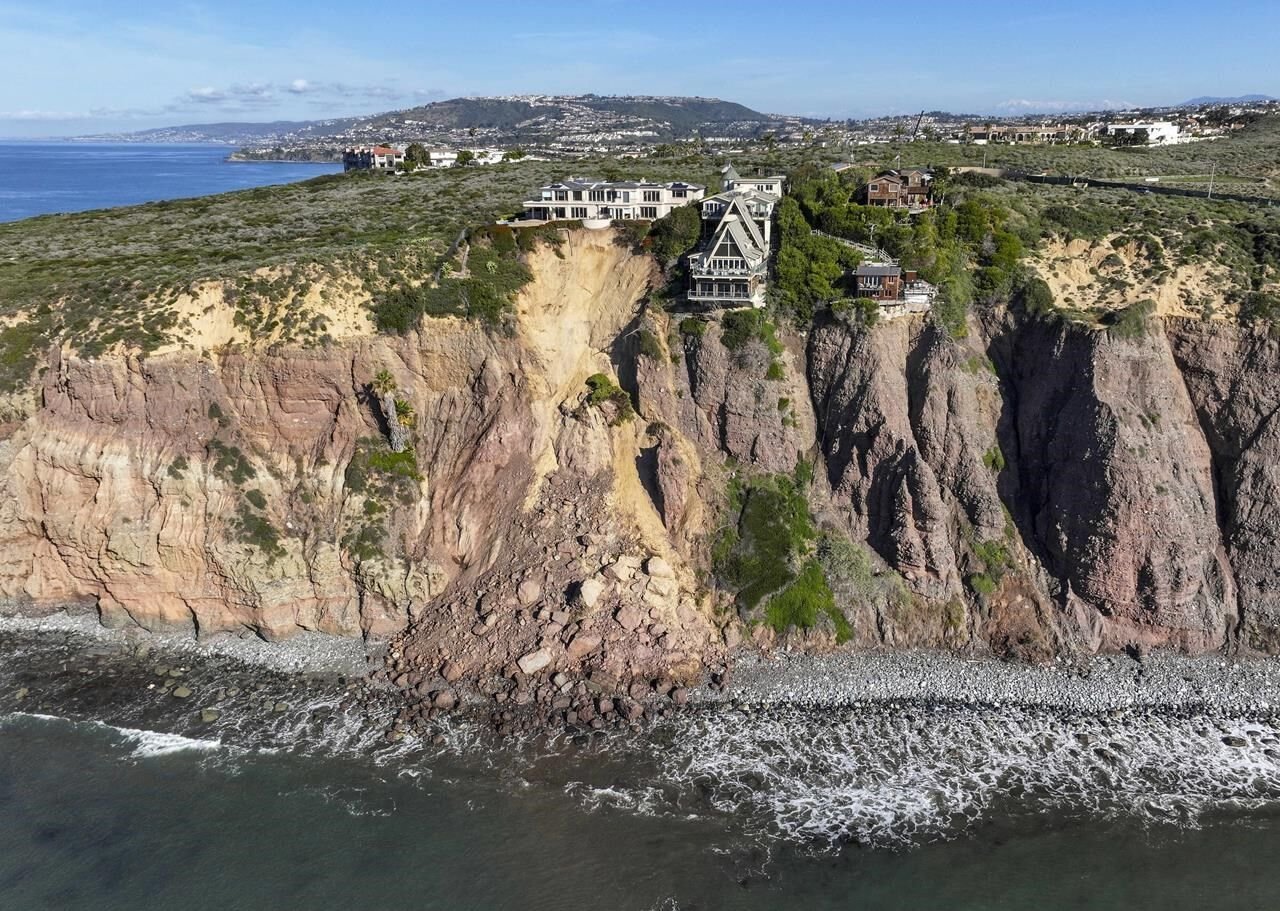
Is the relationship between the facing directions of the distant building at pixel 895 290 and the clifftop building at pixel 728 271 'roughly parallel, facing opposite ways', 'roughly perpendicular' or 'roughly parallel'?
roughly parallel

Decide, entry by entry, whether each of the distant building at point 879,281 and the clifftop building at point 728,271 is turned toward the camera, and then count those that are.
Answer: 2

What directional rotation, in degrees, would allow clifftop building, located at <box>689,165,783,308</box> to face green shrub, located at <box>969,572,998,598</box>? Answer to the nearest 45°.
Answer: approximately 45° to its left

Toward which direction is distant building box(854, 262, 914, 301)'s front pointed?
toward the camera

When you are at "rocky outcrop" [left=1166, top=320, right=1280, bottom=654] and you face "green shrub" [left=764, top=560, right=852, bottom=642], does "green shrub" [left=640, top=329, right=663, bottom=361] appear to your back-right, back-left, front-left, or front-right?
front-right

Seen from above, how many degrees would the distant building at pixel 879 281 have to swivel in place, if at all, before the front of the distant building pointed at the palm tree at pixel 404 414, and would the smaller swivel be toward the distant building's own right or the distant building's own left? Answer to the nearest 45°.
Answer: approximately 90° to the distant building's own right

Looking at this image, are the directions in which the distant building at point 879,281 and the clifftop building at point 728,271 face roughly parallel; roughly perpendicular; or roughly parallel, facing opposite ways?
roughly parallel
